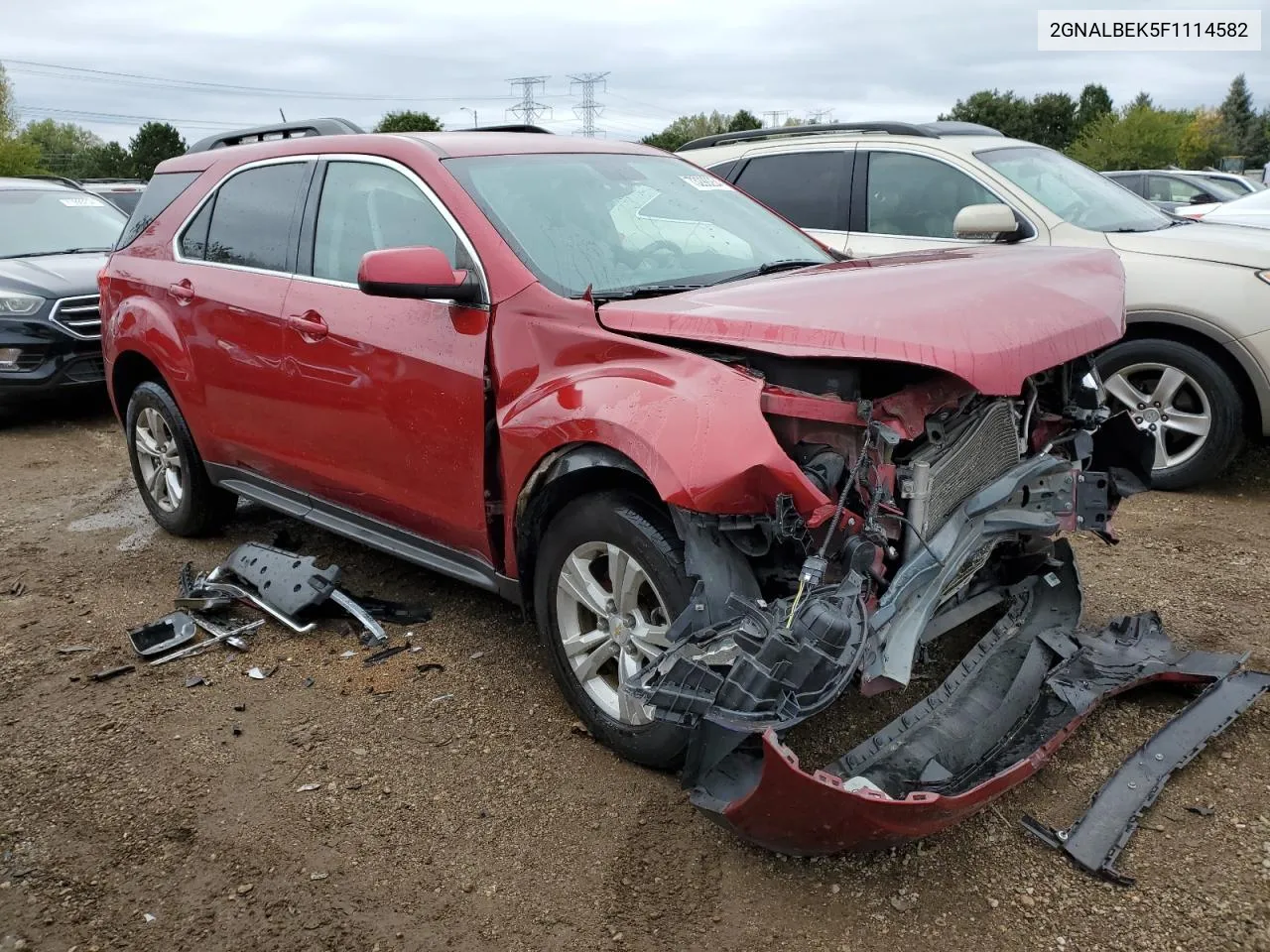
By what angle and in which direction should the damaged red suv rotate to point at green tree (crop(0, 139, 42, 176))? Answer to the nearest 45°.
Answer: approximately 180°

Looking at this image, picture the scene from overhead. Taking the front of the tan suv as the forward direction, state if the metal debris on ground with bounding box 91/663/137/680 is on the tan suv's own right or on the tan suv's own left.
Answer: on the tan suv's own right

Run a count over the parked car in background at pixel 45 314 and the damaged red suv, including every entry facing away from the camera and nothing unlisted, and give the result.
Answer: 0

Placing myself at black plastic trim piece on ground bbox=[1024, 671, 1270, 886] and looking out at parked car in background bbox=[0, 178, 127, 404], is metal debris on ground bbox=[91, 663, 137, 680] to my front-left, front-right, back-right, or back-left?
front-left

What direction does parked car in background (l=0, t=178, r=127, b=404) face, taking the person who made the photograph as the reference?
facing the viewer and to the right of the viewer

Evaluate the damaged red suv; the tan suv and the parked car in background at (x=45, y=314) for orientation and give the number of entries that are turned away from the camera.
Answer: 0

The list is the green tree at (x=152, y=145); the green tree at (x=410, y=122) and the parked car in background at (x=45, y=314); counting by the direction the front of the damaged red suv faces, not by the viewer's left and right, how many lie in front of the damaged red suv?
0

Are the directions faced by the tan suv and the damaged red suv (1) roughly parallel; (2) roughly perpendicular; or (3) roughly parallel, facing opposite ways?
roughly parallel

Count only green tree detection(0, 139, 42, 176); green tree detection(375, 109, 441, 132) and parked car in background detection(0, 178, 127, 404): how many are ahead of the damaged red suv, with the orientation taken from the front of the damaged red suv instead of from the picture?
0

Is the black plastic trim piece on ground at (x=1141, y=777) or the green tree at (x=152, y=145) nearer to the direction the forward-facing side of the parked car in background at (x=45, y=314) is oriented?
the black plastic trim piece on ground

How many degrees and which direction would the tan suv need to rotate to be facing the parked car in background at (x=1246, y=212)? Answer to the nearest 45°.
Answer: approximately 90° to its left
